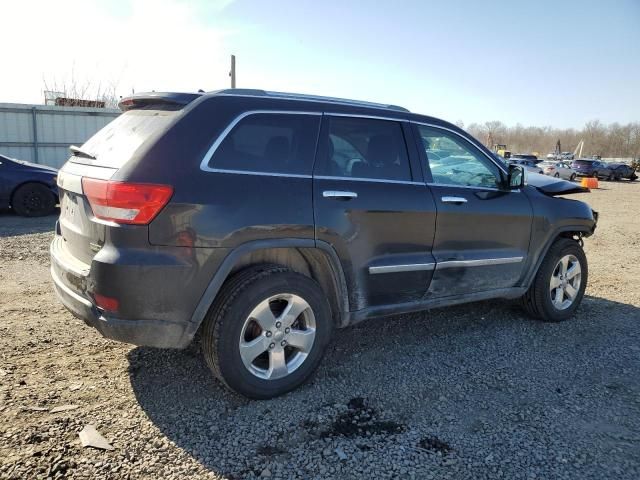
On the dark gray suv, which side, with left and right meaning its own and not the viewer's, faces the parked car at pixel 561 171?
front

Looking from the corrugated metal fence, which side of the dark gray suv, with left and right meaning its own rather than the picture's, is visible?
left

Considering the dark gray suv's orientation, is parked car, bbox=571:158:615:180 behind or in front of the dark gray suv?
in front

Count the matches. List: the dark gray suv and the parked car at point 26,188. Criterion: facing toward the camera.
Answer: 0

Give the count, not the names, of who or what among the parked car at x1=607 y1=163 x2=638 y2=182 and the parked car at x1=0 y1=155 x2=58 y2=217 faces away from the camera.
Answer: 0

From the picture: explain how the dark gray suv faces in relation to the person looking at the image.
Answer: facing away from the viewer and to the right of the viewer

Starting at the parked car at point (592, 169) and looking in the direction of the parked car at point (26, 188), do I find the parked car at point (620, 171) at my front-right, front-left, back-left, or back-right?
back-left

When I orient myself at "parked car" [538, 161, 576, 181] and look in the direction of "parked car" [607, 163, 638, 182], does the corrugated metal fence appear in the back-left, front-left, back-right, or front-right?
back-right

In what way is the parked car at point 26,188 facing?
to the viewer's right

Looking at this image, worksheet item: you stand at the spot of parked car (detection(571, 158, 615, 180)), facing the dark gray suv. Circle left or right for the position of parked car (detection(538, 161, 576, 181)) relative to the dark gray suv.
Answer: right

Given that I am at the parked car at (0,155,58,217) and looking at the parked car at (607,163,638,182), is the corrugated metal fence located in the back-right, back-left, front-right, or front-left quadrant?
front-left
